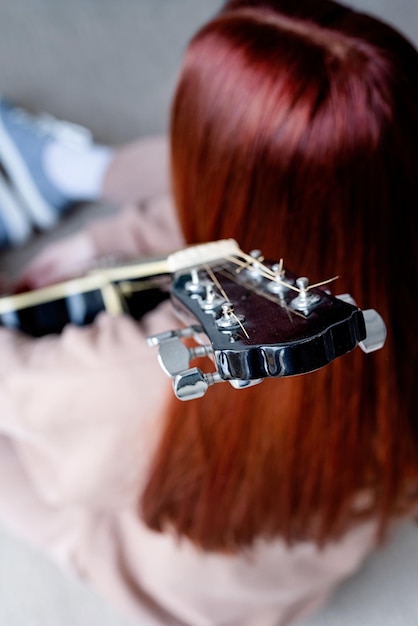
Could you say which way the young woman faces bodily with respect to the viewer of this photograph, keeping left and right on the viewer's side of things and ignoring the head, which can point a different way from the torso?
facing away from the viewer and to the left of the viewer
